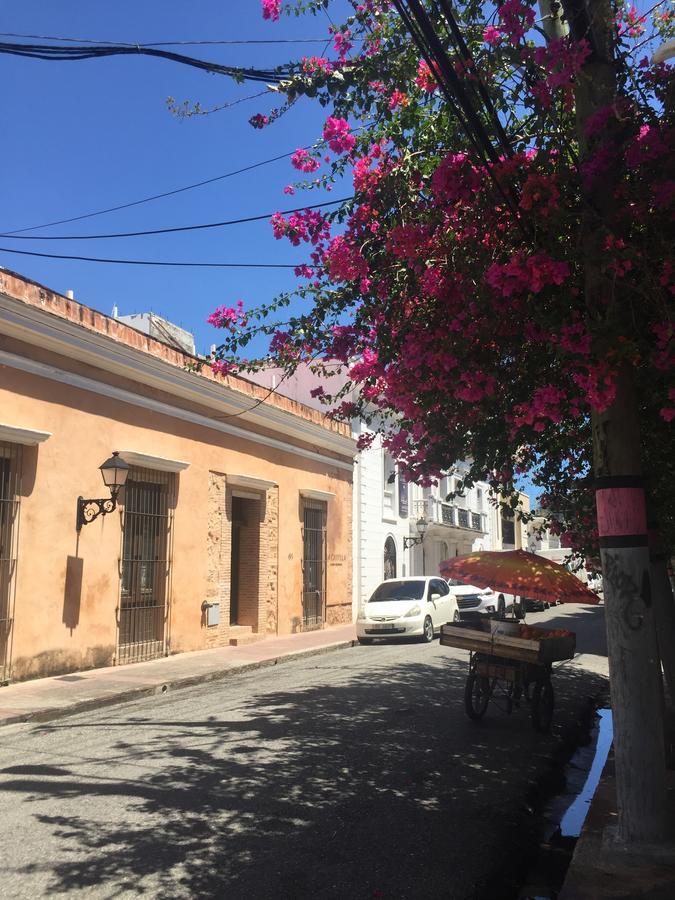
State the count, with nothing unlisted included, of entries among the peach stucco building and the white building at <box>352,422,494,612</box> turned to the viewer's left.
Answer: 0

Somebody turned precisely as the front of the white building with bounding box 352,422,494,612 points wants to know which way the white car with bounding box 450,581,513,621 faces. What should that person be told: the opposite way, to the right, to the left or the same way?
to the right

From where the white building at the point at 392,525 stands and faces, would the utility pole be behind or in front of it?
in front

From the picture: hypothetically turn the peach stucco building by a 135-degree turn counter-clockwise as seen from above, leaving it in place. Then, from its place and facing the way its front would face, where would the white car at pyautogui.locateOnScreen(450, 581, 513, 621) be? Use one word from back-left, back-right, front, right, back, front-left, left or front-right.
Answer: front-right

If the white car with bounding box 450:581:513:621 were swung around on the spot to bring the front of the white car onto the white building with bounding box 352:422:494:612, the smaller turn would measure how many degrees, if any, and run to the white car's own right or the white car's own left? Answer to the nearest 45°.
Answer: approximately 90° to the white car's own right

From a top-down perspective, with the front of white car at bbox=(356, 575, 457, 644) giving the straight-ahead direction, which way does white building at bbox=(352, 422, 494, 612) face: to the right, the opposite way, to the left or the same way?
to the left

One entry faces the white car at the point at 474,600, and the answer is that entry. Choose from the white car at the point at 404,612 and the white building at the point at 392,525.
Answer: the white building

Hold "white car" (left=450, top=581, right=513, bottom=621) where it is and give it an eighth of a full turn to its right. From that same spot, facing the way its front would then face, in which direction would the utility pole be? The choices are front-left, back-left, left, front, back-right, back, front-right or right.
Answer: left

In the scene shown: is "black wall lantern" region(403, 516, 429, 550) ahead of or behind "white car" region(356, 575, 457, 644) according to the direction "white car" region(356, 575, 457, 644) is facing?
behind

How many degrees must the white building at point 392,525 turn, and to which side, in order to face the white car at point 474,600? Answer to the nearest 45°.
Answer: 0° — it already faces it

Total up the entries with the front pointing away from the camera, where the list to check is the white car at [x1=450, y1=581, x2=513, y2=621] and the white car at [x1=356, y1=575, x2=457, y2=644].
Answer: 0

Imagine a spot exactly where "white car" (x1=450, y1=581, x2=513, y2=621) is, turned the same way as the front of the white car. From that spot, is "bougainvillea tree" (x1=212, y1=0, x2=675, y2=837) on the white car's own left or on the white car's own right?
on the white car's own left

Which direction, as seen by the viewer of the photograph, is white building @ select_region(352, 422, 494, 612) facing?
facing the viewer and to the right of the viewer
